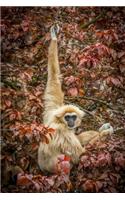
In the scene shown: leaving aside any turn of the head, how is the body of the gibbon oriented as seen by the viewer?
toward the camera
